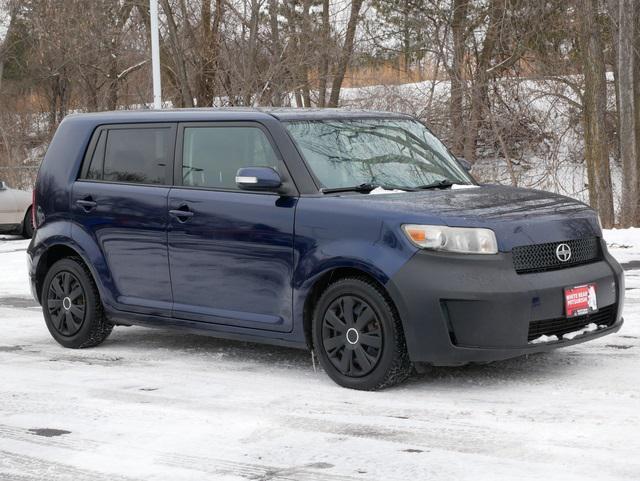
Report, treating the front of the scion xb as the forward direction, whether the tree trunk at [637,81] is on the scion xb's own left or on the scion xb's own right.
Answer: on the scion xb's own left

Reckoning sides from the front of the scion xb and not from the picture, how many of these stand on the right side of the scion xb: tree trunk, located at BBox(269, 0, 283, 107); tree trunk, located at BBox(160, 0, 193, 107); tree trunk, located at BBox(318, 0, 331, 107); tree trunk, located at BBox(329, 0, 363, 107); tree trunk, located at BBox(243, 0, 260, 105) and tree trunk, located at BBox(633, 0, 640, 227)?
0

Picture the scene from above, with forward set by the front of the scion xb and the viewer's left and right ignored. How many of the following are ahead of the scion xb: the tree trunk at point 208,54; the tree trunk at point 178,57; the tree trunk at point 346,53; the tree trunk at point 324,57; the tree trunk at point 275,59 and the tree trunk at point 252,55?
0

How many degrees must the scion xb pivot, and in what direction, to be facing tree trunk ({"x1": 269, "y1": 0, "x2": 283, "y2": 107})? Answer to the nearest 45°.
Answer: approximately 135° to its left

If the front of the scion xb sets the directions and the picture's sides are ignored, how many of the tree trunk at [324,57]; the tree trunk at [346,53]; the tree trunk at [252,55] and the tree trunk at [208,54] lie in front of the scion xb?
0

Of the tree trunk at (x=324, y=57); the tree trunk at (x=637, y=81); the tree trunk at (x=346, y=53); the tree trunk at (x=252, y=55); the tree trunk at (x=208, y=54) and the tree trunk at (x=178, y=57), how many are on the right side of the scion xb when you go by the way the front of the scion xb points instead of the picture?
0

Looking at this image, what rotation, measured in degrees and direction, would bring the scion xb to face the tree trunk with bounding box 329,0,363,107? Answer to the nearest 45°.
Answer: approximately 135° to its left

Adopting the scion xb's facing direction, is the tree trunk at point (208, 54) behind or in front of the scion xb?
behind

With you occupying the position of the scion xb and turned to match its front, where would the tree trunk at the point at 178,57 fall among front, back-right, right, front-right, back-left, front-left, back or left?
back-left

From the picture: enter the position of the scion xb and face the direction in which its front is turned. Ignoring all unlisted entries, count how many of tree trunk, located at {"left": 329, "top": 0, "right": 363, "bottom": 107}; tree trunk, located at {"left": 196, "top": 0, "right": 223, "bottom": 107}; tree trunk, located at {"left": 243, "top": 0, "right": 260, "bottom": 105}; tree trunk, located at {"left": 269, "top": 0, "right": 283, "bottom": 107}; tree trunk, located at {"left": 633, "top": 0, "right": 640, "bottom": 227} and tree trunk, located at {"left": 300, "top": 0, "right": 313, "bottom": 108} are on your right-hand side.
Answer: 0

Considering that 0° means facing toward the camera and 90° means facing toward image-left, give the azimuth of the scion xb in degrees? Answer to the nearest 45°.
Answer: approximately 315°

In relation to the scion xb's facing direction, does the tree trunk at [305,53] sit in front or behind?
behind

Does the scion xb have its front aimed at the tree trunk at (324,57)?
no

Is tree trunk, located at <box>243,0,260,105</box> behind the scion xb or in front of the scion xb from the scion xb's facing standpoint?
behind

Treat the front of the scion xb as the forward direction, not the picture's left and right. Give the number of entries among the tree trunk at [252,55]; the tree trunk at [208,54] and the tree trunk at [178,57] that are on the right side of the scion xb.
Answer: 0

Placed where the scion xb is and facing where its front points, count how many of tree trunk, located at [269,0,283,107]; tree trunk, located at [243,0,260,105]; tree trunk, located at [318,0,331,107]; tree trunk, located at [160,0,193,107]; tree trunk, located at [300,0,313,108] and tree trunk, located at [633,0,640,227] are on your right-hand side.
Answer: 0
